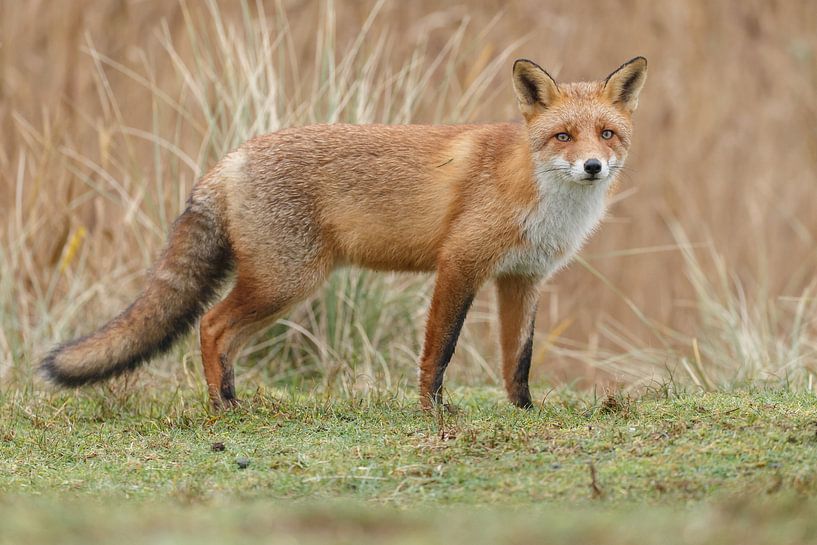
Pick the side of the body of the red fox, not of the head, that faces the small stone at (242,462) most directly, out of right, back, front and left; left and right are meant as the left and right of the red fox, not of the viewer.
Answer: right

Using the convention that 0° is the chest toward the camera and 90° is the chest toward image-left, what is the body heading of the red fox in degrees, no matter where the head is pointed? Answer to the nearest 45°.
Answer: approximately 270°
